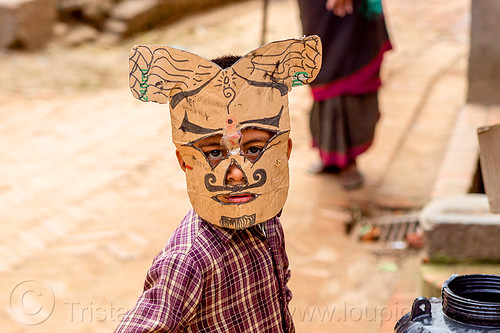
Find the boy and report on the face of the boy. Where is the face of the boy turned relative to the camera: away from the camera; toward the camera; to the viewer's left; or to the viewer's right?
toward the camera

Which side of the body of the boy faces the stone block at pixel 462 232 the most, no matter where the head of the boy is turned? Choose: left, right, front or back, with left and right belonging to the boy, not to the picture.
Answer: left

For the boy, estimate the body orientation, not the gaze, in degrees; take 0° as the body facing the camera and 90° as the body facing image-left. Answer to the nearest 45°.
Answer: approximately 315°

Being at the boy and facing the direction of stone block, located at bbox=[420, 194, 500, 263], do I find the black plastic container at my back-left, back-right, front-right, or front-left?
front-right

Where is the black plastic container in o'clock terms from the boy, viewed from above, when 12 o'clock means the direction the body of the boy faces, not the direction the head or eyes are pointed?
The black plastic container is roughly at 11 o'clock from the boy.

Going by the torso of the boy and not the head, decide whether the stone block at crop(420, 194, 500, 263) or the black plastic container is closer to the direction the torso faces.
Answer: the black plastic container

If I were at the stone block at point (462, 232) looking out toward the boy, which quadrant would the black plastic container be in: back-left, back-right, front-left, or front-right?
front-left
